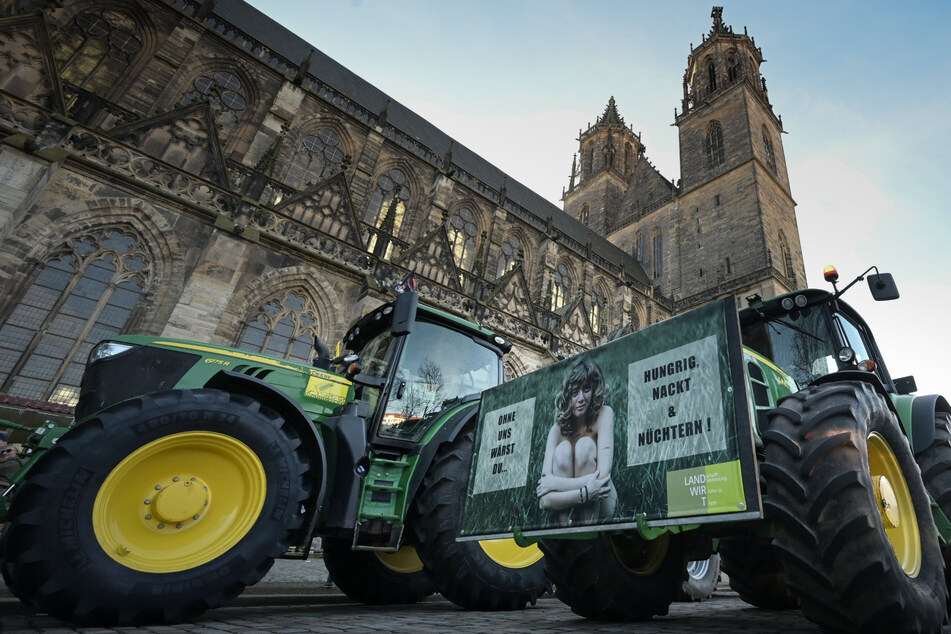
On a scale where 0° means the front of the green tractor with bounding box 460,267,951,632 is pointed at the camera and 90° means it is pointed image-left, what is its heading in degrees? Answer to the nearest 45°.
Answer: approximately 45°

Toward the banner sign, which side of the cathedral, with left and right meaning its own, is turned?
right

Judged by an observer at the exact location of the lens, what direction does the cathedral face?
facing away from the viewer and to the right of the viewer

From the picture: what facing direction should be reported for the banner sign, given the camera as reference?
facing the viewer and to the left of the viewer

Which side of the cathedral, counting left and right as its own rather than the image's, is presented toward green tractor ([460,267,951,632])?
right

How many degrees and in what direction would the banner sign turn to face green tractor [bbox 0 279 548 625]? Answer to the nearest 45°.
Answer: approximately 45° to its right
